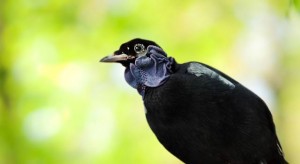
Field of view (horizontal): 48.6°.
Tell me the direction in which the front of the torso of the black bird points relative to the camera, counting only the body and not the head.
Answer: to the viewer's left
